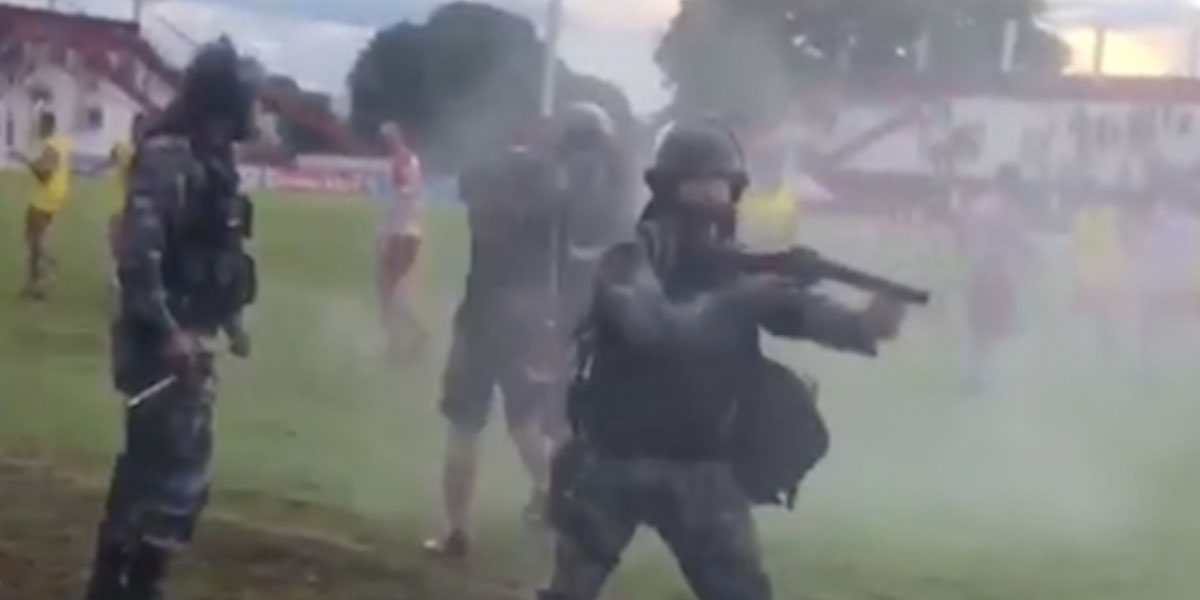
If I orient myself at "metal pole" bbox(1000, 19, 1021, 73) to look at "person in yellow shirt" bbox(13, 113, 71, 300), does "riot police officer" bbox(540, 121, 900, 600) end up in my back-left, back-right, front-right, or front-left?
front-left

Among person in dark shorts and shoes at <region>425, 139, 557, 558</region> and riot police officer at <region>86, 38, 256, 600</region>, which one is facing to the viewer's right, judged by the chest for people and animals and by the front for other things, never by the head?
the riot police officer

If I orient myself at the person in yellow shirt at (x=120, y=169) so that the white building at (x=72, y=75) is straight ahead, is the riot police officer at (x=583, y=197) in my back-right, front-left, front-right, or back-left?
back-right

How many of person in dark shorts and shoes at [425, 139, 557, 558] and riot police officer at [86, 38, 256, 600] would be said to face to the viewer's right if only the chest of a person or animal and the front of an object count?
1

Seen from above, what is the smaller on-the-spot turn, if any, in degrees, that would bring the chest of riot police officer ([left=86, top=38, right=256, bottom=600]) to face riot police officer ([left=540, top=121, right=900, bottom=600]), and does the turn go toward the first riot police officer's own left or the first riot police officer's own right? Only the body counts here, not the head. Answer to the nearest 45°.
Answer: approximately 45° to the first riot police officer's own right

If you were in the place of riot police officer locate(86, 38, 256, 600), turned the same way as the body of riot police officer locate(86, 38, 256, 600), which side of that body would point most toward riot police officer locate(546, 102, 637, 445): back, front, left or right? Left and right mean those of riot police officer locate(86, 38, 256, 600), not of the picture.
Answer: front

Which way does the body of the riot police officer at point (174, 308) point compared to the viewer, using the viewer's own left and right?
facing to the right of the viewer

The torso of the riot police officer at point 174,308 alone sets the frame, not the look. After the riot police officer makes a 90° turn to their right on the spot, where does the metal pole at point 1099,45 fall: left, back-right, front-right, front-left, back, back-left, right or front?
left
